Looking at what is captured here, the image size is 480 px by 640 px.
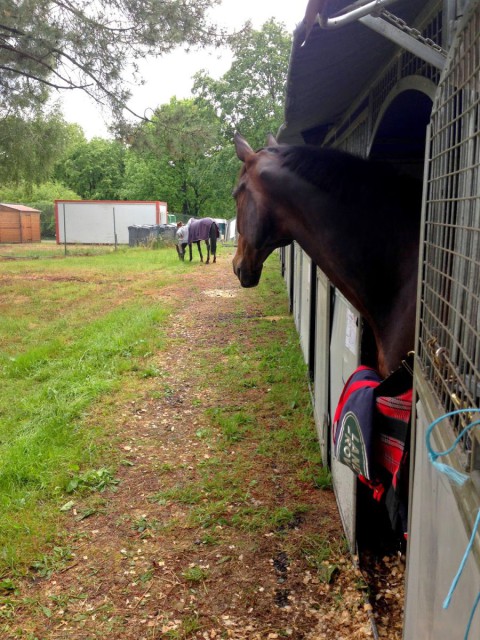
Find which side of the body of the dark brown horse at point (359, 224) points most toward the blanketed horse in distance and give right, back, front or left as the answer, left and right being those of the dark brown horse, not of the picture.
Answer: right

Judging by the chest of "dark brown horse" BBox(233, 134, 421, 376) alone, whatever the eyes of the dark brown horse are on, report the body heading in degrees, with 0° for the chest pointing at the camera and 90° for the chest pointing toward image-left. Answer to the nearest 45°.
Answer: approximately 90°

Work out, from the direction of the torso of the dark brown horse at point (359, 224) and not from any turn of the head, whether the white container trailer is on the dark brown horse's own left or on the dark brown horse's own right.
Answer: on the dark brown horse's own right

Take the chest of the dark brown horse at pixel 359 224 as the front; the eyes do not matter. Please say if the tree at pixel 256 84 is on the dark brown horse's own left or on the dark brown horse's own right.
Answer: on the dark brown horse's own right

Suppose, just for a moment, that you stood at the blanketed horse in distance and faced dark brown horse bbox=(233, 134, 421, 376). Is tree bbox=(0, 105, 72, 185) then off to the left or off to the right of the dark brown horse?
right

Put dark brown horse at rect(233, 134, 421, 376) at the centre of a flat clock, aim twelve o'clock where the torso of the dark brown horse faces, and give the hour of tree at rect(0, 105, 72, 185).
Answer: The tree is roughly at 2 o'clock from the dark brown horse.
